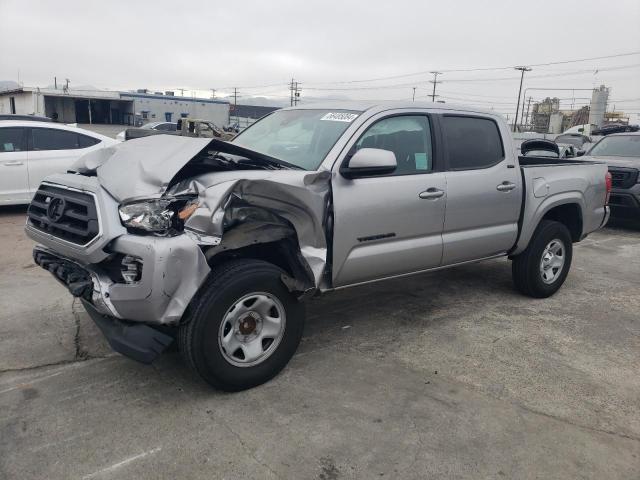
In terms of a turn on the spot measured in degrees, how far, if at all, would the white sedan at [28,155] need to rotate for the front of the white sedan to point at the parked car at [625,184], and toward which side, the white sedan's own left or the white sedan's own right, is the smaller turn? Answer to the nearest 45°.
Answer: approximately 180°

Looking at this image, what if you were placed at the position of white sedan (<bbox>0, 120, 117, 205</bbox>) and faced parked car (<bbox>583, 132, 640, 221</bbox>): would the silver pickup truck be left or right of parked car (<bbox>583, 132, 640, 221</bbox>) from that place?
right

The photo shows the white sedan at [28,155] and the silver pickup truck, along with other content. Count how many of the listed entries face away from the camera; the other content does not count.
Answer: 0

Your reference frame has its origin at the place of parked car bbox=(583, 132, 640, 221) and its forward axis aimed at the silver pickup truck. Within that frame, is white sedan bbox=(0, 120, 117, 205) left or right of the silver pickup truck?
right

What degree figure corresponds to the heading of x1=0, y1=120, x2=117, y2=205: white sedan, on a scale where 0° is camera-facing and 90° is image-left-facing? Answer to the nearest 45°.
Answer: approximately 90°

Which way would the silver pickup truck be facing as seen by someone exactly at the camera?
facing the viewer and to the left of the viewer

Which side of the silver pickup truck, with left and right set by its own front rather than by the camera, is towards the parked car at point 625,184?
back
